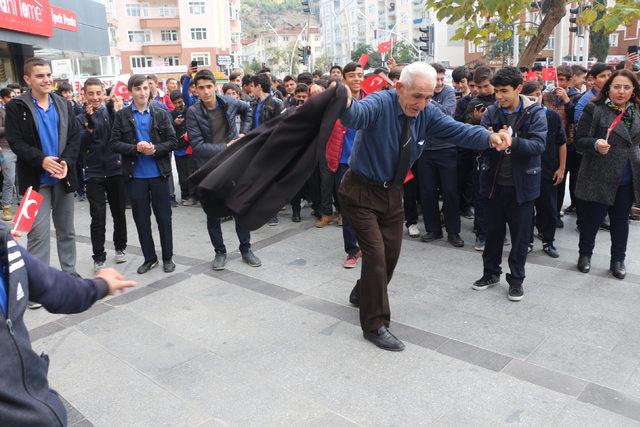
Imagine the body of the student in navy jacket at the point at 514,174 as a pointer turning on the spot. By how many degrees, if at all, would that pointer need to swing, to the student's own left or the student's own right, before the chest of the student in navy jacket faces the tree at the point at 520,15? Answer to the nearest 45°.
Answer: approximately 135° to the student's own right

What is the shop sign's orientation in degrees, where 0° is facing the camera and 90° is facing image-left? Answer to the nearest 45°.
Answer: approximately 315°

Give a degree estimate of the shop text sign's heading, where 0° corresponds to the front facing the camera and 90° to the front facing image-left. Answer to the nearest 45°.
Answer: approximately 315°

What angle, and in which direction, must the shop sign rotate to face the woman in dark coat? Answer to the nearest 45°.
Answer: approximately 45° to its right

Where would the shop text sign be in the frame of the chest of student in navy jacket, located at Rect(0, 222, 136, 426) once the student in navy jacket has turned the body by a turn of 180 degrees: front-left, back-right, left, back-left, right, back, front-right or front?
front-right

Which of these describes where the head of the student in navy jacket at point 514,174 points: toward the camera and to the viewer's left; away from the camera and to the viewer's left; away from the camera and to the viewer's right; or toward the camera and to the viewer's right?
toward the camera and to the viewer's left

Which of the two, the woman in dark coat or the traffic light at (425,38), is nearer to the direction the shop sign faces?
the woman in dark coat

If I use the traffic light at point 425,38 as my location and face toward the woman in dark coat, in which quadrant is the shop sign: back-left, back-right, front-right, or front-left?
front-right

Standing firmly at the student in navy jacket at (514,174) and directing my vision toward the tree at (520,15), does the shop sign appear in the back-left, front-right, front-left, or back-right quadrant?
front-left

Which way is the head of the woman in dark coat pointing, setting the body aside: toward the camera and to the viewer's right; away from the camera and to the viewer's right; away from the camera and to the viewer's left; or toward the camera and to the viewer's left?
toward the camera and to the viewer's left
